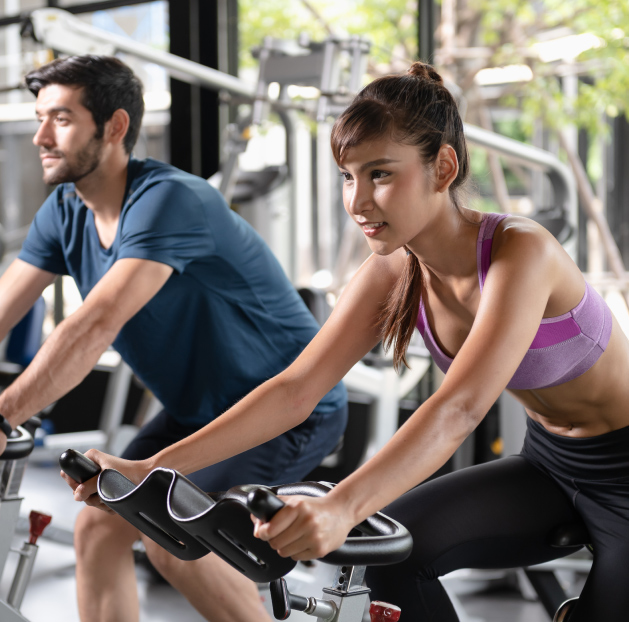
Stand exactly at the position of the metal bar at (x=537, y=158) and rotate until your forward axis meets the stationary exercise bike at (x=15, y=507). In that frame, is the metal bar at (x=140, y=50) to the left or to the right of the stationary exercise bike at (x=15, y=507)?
right

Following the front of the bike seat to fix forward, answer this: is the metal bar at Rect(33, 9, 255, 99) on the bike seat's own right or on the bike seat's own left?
on the bike seat's own right

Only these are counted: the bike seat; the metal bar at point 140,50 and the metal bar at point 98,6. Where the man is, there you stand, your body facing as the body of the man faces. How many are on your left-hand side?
1

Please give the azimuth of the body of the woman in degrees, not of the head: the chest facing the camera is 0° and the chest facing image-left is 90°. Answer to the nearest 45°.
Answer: approximately 45°

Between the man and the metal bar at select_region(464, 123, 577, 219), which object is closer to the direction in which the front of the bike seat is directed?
the man

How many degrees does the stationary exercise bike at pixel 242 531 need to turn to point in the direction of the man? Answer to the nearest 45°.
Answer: approximately 135° to its right

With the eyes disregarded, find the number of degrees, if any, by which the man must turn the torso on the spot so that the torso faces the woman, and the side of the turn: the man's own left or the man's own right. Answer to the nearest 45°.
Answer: approximately 90° to the man's own left
